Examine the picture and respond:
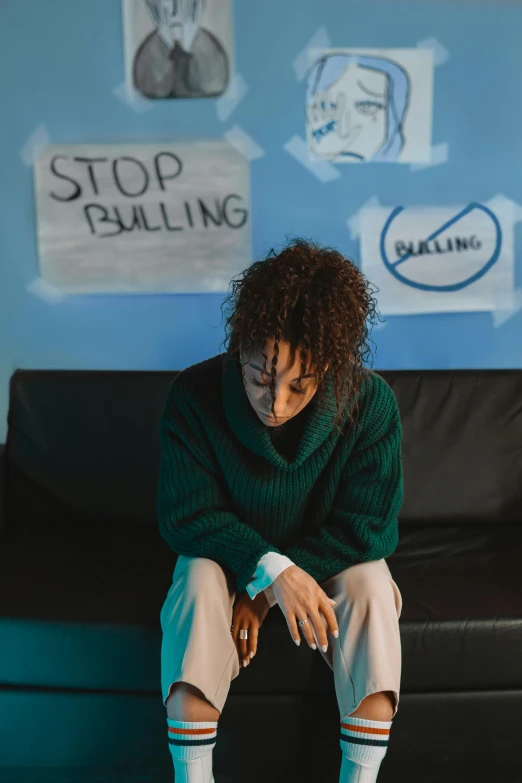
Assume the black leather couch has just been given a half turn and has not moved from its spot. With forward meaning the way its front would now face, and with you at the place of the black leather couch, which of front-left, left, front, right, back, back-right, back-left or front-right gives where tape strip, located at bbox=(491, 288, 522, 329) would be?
front-right

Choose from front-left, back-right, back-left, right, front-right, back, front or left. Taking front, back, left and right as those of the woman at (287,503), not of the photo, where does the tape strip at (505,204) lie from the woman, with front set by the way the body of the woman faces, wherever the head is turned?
back-left

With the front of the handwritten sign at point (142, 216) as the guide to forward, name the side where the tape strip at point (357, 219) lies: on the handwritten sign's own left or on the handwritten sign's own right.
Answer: on the handwritten sign's own left

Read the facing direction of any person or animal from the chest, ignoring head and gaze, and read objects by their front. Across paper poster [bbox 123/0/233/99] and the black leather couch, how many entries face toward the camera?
2

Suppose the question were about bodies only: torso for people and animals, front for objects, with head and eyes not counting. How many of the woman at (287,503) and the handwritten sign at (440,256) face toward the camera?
2

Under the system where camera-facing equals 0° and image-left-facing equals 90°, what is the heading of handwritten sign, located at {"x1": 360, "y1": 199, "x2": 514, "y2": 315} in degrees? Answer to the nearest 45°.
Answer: approximately 0°
